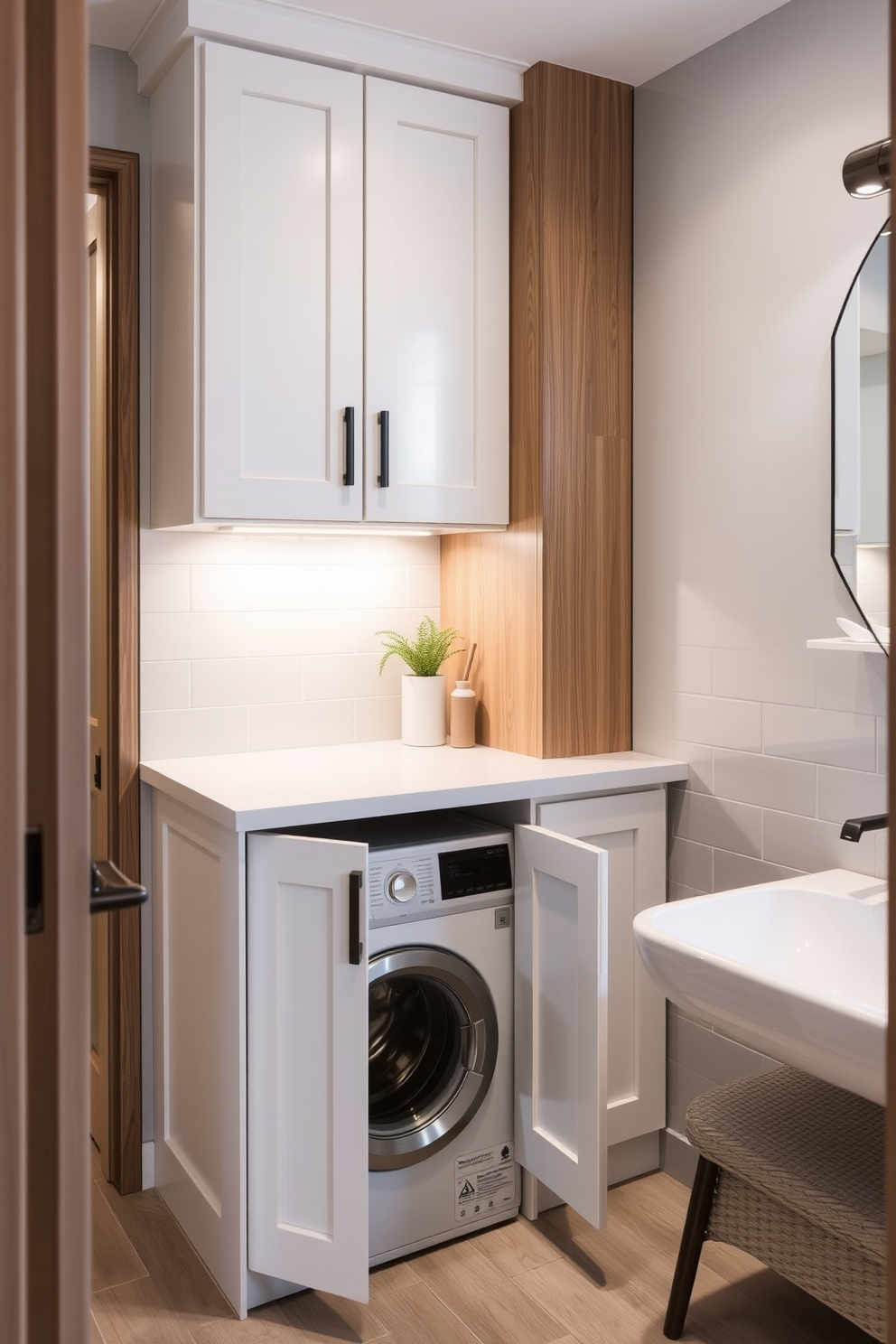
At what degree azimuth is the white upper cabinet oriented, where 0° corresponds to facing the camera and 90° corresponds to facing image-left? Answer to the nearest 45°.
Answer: approximately 315°

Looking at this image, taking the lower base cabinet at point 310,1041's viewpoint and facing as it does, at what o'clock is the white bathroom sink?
The white bathroom sink is roughly at 11 o'clock from the lower base cabinet.

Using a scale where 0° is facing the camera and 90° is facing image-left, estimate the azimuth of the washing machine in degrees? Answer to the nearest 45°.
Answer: approximately 315°

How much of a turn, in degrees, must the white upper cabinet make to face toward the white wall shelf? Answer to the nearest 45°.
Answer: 0° — it already faces it

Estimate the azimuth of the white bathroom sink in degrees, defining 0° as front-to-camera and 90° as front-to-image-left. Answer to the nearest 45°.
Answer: approximately 45°

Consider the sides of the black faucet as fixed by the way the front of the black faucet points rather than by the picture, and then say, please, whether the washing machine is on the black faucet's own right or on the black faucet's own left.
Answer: on the black faucet's own right

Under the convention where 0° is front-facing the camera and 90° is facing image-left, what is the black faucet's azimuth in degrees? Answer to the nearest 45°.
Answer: approximately 45°

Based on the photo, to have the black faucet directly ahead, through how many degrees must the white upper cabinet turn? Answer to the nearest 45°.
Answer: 0° — it already faces it

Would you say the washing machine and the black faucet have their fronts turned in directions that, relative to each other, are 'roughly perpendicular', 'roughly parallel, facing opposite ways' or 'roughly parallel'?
roughly perpendicular
